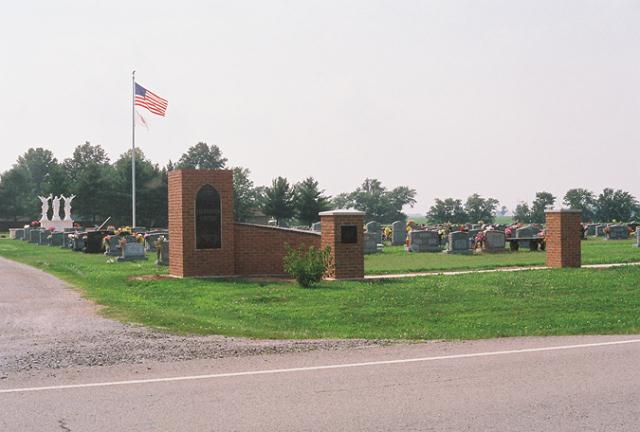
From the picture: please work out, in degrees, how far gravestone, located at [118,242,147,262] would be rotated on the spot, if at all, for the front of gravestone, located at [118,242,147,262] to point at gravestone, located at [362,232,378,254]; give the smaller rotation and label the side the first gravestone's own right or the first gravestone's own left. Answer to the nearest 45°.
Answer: approximately 90° to the first gravestone's own left

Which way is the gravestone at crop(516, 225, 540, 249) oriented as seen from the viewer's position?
toward the camera

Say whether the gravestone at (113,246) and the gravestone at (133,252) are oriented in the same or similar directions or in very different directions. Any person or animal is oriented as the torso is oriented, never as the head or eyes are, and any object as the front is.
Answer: same or similar directions

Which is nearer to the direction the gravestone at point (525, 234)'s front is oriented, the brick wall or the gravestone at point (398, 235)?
the brick wall

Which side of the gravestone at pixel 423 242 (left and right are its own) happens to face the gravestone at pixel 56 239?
right

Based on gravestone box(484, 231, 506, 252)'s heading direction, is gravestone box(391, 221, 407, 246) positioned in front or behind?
behind

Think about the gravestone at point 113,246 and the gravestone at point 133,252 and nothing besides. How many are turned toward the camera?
2

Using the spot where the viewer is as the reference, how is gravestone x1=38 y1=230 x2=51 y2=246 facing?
facing the viewer

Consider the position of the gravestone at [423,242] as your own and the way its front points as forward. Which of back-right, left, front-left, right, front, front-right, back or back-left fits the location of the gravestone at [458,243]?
front-left

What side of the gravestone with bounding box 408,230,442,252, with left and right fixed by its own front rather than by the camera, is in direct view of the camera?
front

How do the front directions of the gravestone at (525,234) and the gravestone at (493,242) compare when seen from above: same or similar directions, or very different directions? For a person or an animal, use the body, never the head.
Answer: same or similar directions
